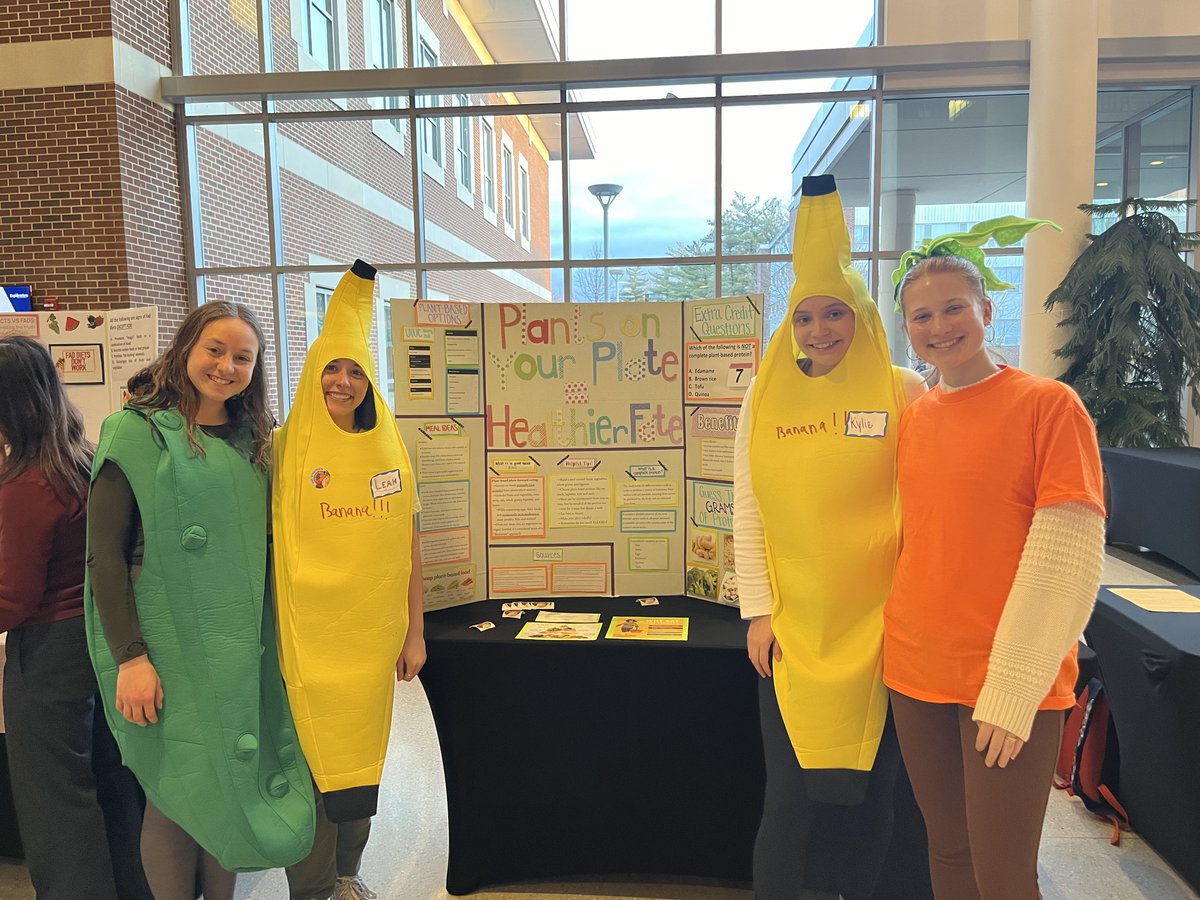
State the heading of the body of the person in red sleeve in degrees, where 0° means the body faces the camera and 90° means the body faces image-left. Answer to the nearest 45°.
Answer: approximately 135°

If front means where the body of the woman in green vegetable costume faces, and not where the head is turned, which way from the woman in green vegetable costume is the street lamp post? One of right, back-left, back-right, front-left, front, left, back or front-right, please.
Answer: left

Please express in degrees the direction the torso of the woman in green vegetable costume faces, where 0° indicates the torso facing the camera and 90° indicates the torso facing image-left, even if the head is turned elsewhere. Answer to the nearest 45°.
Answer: approximately 315°

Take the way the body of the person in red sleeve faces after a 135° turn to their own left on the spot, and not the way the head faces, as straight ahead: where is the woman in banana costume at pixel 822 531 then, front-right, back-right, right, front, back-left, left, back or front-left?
front-left

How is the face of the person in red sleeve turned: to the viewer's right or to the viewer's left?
to the viewer's left

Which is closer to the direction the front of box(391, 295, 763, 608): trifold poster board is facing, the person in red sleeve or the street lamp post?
the person in red sleeve

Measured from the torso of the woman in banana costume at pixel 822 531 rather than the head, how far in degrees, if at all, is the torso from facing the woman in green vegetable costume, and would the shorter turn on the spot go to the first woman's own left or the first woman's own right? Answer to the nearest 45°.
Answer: approximately 90° to the first woman's own right
